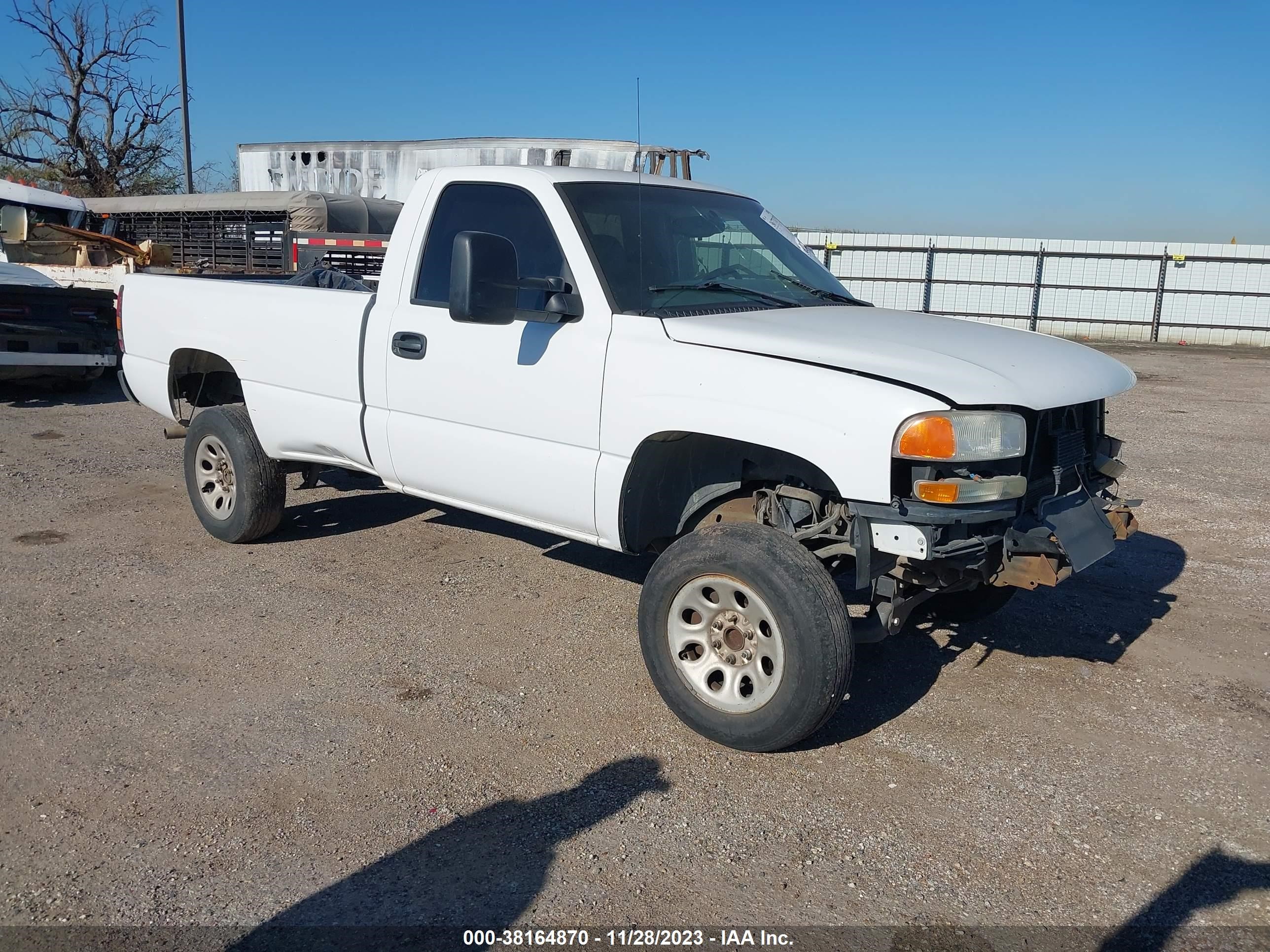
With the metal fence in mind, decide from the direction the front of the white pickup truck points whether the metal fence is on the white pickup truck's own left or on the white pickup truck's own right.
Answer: on the white pickup truck's own left

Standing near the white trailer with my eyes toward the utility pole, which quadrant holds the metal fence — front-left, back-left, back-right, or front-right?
back-right

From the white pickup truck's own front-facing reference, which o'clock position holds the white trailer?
The white trailer is roughly at 7 o'clock from the white pickup truck.

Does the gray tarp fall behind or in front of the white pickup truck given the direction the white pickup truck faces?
behind

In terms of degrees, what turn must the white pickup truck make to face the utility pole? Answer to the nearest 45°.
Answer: approximately 180°

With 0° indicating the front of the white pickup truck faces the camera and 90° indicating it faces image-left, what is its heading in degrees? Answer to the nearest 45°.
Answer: approximately 315°
